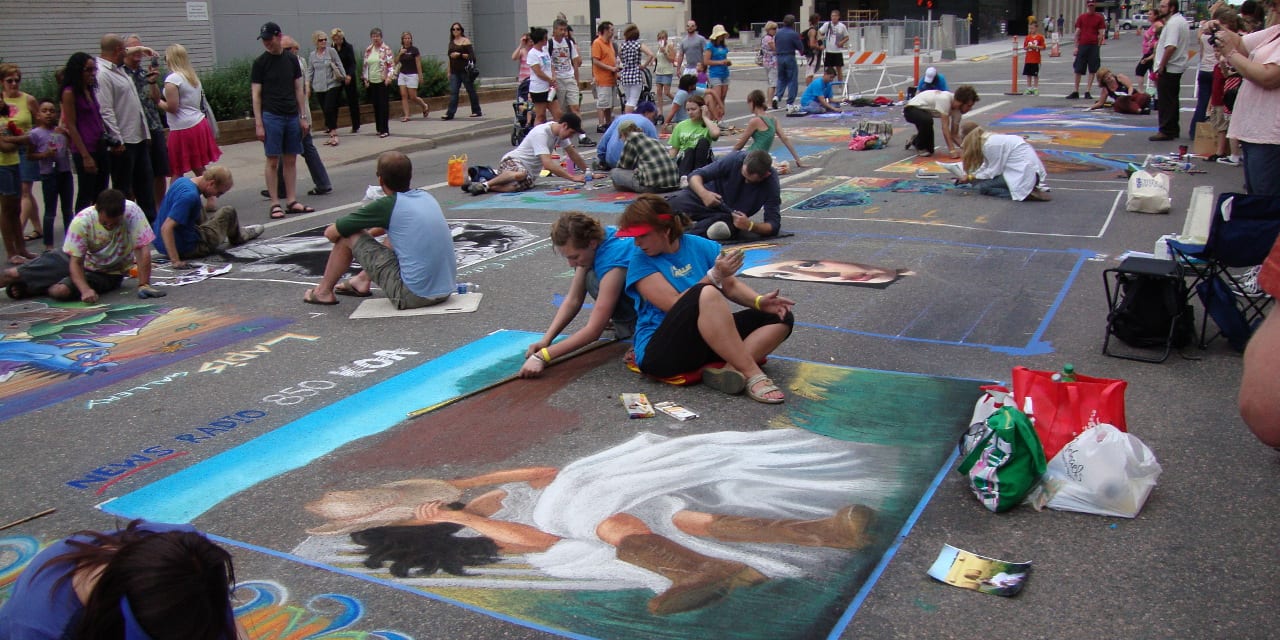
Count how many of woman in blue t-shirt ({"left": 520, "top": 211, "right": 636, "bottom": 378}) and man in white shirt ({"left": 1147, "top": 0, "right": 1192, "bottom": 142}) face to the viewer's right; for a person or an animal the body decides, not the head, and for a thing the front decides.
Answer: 0

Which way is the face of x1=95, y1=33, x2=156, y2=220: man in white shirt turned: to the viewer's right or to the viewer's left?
to the viewer's right

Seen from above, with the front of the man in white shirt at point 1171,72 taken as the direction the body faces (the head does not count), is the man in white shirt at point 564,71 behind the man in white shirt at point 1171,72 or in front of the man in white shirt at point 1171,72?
in front

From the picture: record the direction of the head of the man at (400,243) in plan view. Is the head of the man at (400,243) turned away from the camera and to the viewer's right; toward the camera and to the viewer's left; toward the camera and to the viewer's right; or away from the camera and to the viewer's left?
away from the camera and to the viewer's left

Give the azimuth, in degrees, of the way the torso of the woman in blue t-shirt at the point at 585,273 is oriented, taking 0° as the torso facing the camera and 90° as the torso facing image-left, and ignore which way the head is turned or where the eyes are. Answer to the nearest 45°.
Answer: approximately 45°

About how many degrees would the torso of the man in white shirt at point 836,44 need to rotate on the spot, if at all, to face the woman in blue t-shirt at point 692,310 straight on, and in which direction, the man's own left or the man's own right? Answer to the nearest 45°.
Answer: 0° — they already face them

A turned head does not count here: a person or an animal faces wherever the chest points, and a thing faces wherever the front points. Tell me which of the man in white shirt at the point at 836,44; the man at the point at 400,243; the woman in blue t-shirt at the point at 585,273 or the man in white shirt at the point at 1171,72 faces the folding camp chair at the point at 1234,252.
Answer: the man in white shirt at the point at 836,44

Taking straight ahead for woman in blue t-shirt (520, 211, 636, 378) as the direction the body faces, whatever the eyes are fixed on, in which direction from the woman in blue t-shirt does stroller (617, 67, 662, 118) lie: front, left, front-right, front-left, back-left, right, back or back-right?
back-right

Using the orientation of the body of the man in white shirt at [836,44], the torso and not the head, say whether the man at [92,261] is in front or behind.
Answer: in front

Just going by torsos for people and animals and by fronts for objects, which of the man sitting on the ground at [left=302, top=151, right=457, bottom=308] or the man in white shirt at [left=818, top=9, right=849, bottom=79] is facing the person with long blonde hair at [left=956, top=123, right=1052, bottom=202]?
the man in white shirt

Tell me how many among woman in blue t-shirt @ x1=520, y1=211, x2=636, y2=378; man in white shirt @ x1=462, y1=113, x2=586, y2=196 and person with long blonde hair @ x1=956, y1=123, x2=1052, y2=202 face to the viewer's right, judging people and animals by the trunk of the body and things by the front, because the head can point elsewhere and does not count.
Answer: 1

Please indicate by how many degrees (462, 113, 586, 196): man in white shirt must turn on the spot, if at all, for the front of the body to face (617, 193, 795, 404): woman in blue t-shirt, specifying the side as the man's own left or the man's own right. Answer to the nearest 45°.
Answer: approximately 90° to the man's own right
